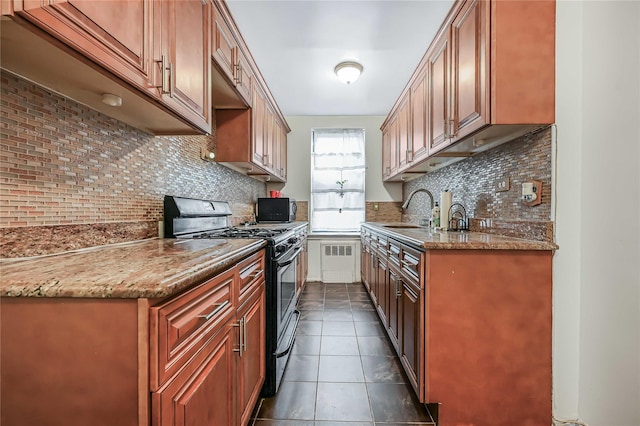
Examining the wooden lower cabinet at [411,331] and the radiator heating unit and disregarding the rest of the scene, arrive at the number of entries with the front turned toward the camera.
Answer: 1

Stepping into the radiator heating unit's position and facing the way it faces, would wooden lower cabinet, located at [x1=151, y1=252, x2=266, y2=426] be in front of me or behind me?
in front

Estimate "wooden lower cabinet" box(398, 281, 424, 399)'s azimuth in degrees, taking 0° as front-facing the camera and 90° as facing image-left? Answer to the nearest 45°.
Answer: approximately 90°

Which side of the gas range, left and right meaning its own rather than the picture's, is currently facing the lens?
right

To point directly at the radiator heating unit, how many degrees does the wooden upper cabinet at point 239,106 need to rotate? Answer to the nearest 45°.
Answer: approximately 45° to its left

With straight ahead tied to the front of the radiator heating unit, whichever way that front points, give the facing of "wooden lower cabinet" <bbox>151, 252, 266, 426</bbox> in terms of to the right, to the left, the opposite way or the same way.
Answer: to the left

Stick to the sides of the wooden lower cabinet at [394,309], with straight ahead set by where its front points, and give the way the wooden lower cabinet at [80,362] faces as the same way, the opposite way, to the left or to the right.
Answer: the opposite way

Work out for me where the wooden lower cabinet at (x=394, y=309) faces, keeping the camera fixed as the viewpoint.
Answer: facing to the left of the viewer

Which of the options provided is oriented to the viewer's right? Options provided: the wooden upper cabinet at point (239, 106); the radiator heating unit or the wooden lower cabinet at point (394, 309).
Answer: the wooden upper cabinet

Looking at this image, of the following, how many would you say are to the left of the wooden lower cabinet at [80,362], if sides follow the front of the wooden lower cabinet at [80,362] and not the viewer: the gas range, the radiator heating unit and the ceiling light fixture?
3

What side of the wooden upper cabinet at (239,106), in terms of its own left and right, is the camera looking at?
right

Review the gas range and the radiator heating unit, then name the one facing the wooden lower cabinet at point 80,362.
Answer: the radiator heating unit

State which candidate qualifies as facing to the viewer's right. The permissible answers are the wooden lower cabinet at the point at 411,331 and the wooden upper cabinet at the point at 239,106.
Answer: the wooden upper cabinet

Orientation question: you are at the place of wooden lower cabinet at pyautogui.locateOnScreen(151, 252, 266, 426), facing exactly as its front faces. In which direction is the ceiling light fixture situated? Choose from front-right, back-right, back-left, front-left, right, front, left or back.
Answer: left
